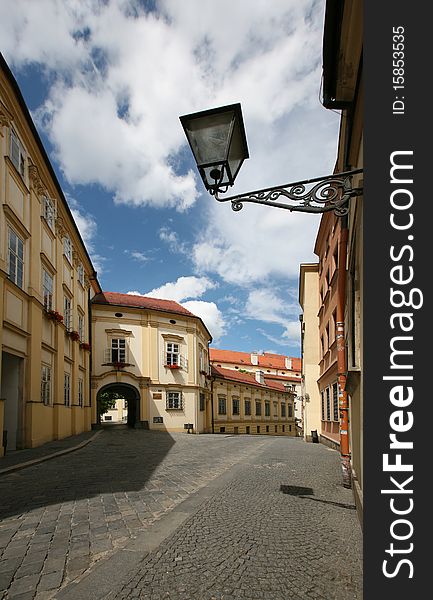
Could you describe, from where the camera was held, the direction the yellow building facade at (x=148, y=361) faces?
facing the viewer

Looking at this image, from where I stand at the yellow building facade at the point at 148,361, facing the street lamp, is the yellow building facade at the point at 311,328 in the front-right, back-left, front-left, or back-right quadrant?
front-left

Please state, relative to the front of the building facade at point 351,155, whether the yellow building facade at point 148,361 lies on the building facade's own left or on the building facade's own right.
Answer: on the building facade's own right

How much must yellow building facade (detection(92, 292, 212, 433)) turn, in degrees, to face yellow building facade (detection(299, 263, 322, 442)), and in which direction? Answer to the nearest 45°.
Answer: approximately 45° to its left

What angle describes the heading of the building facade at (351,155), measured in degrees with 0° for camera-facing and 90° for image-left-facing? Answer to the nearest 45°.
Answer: approximately 90°

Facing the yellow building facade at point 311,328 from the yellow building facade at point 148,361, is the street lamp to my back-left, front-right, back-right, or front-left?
front-right

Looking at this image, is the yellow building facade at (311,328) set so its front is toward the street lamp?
no

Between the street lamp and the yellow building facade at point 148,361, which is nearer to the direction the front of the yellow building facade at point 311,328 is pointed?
the yellow building facade

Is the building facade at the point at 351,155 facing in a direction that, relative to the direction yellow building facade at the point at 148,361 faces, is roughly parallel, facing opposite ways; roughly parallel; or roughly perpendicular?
roughly perpendicular

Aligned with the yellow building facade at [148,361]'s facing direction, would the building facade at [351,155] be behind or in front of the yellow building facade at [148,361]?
in front

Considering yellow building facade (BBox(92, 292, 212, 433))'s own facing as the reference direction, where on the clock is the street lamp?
The street lamp is roughly at 12 o'clock from the yellow building facade.

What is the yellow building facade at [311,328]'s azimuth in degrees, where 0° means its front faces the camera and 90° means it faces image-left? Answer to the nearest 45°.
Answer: approximately 90°
